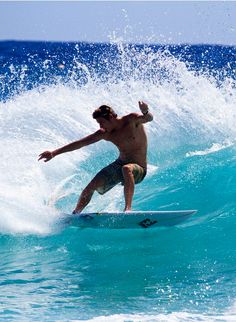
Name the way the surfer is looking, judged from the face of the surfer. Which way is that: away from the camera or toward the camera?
toward the camera

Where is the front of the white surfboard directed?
to the viewer's right

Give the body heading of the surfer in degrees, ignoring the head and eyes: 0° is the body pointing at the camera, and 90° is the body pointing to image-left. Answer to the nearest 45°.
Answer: approximately 45°
